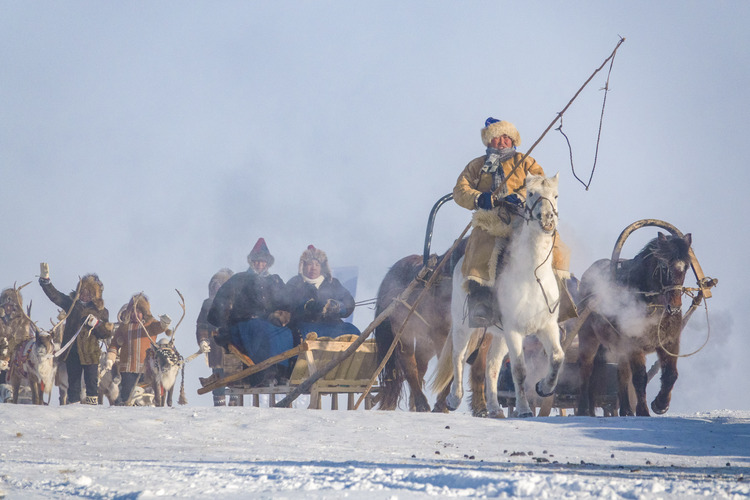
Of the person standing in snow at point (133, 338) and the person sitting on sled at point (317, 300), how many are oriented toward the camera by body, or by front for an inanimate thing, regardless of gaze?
2

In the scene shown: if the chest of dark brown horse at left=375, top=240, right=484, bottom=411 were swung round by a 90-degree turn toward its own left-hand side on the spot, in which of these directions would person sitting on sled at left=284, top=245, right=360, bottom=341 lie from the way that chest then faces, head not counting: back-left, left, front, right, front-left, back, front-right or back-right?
left

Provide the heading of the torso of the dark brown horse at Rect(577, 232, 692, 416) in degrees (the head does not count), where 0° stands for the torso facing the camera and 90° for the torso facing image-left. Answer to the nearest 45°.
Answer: approximately 315°

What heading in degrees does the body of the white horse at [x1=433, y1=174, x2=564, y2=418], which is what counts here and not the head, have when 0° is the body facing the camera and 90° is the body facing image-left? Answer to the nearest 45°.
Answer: approximately 315°
